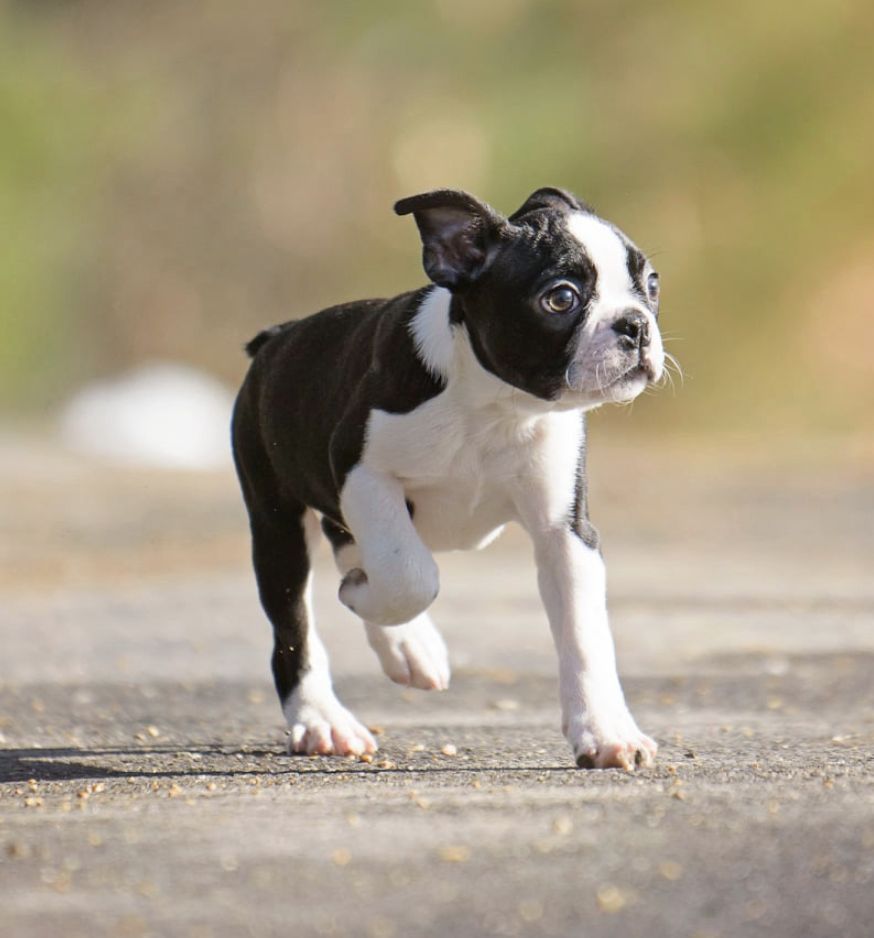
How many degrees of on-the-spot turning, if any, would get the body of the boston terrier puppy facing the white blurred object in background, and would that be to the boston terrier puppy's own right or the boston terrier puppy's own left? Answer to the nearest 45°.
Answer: approximately 135° to the boston terrier puppy's own left

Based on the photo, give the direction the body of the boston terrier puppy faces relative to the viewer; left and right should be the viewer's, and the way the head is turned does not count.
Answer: facing the viewer and to the right of the viewer
